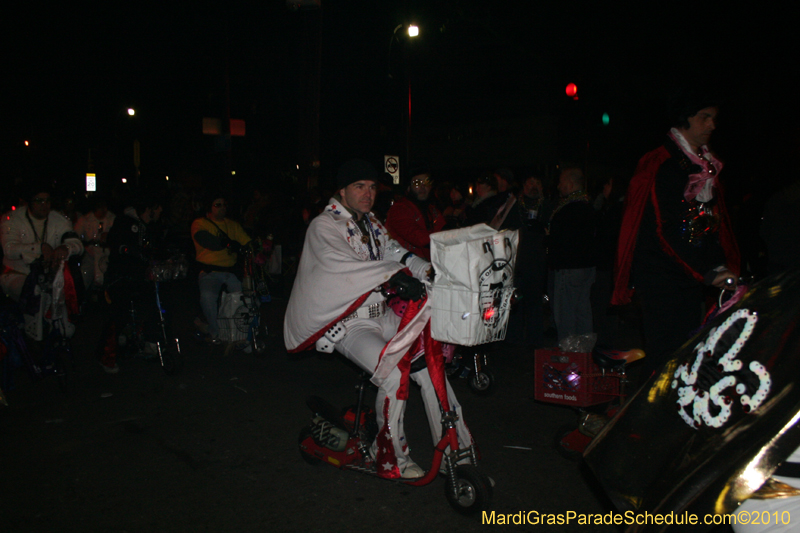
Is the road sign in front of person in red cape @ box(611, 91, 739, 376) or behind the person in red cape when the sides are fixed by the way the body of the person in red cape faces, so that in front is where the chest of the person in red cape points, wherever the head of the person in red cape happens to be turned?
behind

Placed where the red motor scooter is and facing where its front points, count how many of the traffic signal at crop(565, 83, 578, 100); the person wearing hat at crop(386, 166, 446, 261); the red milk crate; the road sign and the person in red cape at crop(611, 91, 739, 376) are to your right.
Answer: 0

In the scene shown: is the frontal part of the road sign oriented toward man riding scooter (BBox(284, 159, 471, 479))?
yes

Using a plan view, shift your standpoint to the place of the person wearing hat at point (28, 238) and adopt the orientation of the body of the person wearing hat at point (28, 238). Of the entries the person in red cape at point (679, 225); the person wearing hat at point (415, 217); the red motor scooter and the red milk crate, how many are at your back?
0

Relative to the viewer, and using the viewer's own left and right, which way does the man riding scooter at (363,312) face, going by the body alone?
facing the viewer and to the right of the viewer

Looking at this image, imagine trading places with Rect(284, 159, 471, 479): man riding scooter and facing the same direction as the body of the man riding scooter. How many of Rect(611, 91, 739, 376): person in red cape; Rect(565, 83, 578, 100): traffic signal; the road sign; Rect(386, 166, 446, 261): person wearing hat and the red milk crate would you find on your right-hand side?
0

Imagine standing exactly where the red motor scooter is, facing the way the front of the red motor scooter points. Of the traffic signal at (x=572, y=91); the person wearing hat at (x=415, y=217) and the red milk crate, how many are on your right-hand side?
0

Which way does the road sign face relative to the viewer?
toward the camera

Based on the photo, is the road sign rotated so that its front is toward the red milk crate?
yes

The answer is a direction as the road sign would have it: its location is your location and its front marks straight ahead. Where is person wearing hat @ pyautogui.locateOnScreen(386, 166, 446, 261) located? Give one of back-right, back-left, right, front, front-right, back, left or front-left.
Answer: front

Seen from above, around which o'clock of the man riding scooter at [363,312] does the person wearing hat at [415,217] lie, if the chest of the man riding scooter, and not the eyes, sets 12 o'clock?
The person wearing hat is roughly at 8 o'clock from the man riding scooter.

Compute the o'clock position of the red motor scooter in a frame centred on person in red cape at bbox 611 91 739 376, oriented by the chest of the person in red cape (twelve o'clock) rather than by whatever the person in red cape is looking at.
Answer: The red motor scooter is roughly at 4 o'clock from the person in red cape.

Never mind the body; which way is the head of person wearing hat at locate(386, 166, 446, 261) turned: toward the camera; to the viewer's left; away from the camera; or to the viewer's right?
toward the camera

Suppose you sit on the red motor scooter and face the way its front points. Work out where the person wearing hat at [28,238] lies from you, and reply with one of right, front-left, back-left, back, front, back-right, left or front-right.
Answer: back
